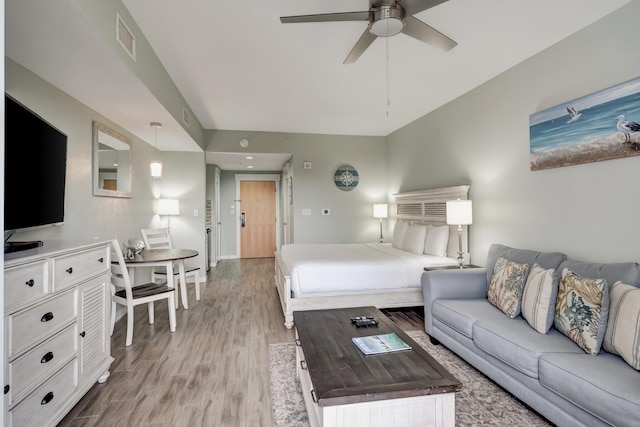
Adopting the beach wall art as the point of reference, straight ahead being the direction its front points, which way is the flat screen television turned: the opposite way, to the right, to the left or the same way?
the opposite way

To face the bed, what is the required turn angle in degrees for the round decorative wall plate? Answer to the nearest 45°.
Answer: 0° — it already faces it

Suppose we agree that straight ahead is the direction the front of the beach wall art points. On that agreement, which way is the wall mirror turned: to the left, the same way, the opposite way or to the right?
the opposite way

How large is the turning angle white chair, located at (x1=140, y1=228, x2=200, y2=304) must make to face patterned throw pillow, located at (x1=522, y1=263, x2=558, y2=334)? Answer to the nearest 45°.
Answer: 0° — it already faces it

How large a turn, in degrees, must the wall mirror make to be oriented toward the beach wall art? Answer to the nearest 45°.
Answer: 0° — it already faces it

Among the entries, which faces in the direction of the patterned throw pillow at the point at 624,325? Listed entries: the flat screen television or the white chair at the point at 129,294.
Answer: the flat screen television

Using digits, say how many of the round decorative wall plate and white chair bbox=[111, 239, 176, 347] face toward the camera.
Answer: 1

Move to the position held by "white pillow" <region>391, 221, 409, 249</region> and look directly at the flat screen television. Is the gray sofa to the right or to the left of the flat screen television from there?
left
